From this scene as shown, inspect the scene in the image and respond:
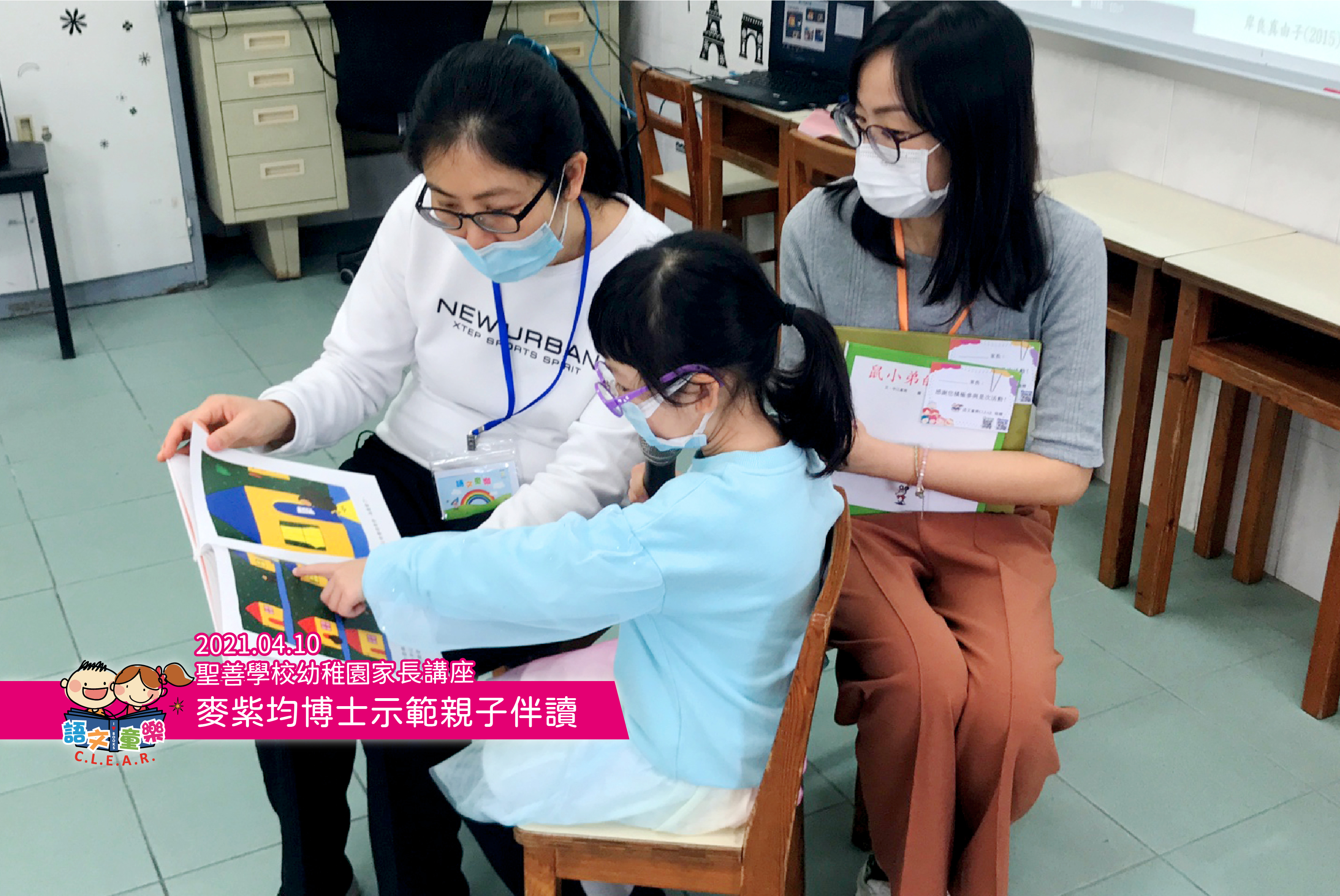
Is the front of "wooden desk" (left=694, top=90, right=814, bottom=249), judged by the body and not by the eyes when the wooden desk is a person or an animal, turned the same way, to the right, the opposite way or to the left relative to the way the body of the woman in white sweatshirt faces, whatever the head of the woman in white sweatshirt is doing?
the same way

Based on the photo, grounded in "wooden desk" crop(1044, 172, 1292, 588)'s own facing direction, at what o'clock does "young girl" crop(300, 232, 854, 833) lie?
The young girl is roughly at 11 o'clock from the wooden desk.

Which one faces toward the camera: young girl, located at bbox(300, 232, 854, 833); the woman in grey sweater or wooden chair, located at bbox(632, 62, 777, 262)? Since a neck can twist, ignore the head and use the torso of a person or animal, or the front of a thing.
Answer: the woman in grey sweater

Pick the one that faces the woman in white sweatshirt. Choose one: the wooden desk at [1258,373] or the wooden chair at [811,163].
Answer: the wooden desk

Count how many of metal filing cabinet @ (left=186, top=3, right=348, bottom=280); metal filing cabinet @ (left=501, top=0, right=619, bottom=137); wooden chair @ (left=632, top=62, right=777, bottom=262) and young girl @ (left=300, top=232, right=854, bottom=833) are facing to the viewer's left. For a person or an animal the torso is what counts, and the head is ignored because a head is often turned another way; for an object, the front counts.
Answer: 1

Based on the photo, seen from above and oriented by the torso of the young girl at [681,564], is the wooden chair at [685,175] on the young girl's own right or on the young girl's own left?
on the young girl's own right

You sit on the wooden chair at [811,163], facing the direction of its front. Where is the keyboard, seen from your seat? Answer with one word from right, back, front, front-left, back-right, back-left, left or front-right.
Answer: front-left

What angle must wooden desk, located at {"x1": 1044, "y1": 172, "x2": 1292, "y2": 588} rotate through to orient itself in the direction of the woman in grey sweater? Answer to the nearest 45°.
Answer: approximately 45° to its left

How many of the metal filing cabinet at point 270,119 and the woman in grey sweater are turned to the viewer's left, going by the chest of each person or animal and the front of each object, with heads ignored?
0

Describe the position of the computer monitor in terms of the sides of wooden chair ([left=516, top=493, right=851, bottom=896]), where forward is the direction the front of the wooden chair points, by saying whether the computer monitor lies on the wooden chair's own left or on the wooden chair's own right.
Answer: on the wooden chair's own right

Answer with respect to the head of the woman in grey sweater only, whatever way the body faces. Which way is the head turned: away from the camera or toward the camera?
toward the camera

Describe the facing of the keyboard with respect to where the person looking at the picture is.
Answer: facing the viewer and to the left of the viewer

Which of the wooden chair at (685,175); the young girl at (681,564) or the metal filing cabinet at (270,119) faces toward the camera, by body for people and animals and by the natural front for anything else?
the metal filing cabinet

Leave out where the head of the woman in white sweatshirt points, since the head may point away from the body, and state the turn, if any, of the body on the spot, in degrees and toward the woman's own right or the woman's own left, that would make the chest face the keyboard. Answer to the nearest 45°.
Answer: approximately 180°

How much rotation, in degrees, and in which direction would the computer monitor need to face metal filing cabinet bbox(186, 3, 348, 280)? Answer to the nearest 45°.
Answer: approximately 45° to its right

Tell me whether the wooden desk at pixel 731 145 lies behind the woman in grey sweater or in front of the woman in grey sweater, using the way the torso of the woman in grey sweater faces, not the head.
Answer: behind

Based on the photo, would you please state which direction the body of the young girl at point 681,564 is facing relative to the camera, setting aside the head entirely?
to the viewer's left

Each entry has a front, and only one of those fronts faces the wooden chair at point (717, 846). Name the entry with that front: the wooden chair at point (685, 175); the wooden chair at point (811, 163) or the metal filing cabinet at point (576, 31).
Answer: the metal filing cabinet

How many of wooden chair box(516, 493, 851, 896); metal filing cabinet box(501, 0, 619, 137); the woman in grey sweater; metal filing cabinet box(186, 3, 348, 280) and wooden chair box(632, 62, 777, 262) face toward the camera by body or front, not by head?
3
